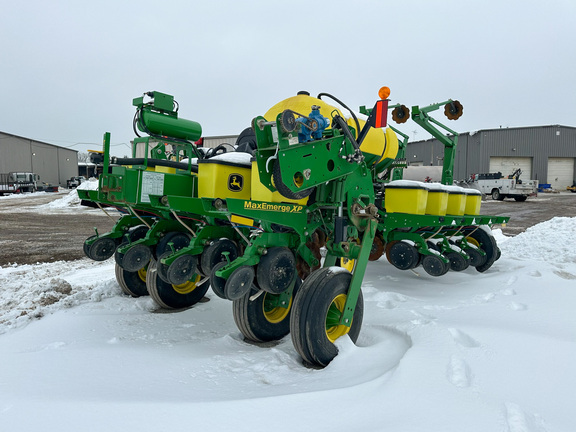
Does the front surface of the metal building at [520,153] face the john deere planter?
yes

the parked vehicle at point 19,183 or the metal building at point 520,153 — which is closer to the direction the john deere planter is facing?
the metal building

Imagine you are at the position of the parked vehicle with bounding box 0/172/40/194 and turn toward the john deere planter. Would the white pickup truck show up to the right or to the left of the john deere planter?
left

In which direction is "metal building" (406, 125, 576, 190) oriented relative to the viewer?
toward the camera

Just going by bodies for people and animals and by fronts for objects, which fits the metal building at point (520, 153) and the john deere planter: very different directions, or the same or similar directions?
very different directions

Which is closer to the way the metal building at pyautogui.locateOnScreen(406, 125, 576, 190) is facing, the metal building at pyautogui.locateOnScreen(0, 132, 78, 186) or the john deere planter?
the john deere planter

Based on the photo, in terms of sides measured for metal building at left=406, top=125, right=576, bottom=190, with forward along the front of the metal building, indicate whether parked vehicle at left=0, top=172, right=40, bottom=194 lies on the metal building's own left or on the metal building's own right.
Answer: on the metal building's own right

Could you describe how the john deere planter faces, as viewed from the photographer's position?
facing away from the viewer and to the right of the viewer

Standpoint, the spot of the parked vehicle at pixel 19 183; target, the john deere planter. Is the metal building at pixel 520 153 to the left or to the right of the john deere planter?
left

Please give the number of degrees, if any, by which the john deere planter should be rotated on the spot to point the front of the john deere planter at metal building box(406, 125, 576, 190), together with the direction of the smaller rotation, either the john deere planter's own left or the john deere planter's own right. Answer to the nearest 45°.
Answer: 0° — it already faces it

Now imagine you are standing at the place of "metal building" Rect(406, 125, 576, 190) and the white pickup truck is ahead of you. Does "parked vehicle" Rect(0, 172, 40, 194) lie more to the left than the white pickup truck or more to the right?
right

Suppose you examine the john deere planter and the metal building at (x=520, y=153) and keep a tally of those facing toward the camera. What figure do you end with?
1

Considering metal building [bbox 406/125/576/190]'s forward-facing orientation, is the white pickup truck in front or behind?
in front

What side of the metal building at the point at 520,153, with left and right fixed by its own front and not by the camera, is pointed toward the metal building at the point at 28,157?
right
